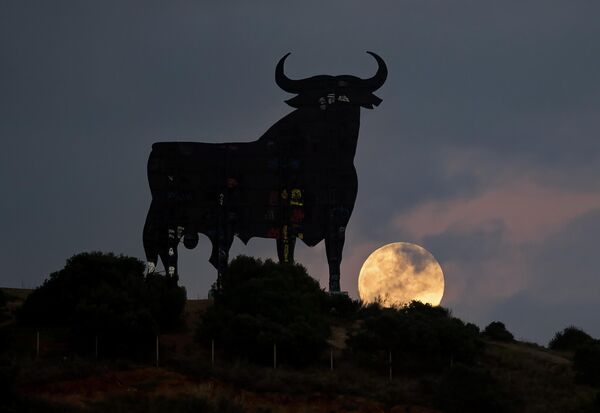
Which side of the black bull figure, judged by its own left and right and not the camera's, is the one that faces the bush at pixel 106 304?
back

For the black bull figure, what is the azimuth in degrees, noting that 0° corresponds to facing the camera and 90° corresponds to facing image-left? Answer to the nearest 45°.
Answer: approximately 270°

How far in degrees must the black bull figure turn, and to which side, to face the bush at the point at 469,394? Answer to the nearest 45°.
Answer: approximately 45° to its right

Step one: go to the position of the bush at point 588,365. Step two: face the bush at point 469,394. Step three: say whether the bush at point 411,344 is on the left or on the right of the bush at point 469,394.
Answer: right
